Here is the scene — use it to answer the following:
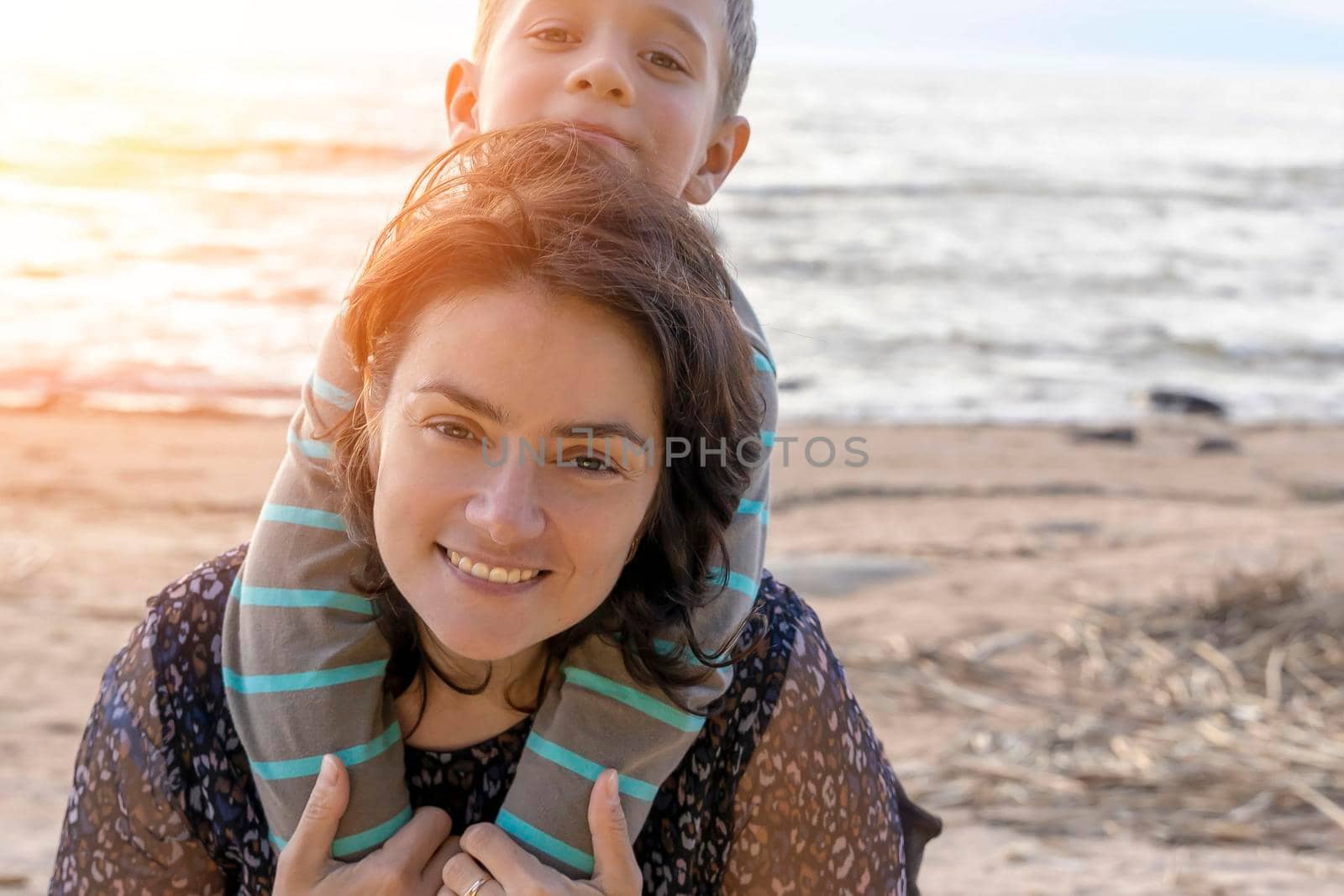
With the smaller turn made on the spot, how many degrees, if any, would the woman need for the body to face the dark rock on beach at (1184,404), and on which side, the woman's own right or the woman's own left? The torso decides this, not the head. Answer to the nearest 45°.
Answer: approximately 135° to the woman's own left

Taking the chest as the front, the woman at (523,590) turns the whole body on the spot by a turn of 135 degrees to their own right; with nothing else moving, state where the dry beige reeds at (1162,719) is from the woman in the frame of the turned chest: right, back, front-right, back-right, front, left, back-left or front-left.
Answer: right

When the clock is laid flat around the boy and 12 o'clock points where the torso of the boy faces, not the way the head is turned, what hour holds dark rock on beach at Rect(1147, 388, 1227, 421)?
The dark rock on beach is roughly at 7 o'clock from the boy.

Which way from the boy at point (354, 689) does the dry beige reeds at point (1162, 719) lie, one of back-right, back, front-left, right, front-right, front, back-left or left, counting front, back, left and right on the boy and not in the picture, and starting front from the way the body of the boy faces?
back-left

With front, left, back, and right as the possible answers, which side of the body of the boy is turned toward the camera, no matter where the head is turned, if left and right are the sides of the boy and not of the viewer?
front

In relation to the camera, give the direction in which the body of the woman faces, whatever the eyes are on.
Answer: toward the camera
